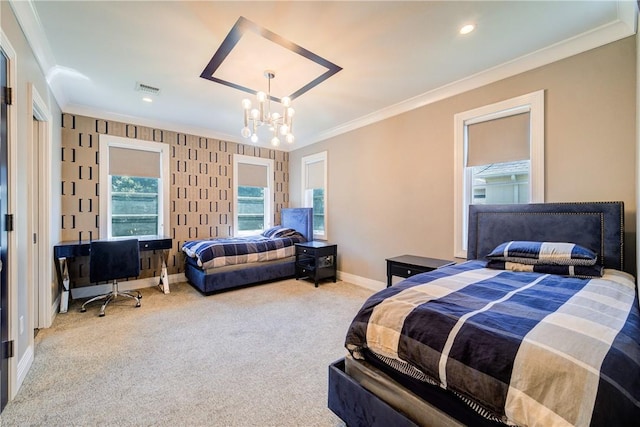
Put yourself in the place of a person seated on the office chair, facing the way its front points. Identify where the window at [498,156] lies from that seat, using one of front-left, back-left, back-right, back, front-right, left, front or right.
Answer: back-right

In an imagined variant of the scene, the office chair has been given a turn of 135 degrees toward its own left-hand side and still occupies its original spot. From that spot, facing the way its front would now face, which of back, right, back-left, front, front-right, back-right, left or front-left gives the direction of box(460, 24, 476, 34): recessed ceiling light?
left

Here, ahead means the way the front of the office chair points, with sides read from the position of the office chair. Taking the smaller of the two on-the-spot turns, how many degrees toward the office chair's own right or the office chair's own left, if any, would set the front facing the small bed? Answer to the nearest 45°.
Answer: approximately 90° to the office chair's own right

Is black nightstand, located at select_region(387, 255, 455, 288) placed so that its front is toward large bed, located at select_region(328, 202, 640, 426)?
no

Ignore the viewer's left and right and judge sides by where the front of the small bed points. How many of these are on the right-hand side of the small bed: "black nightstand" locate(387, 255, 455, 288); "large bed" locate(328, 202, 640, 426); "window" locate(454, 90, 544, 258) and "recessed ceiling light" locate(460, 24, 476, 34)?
0

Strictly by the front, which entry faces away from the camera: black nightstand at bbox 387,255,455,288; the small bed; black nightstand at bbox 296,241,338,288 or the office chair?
the office chair

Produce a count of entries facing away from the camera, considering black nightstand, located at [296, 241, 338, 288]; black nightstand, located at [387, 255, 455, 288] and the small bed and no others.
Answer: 0

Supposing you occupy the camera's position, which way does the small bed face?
facing the viewer and to the left of the viewer

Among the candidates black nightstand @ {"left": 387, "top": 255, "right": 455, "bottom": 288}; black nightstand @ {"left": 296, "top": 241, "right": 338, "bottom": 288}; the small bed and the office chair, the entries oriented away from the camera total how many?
1

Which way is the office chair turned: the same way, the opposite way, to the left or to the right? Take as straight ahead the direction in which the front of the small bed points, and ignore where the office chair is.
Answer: to the right

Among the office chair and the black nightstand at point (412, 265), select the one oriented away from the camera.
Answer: the office chair

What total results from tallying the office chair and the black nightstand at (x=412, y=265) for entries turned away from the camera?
1

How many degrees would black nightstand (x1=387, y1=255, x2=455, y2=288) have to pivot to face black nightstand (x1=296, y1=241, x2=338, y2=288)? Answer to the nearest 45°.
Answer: approximately 90° to its right

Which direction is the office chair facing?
away from the camera
